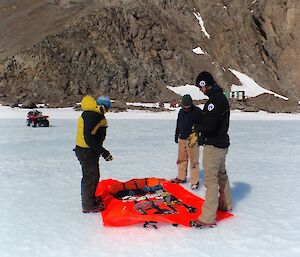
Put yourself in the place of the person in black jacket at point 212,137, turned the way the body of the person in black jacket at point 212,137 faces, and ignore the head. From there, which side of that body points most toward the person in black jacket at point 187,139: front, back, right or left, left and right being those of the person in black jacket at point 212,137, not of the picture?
right

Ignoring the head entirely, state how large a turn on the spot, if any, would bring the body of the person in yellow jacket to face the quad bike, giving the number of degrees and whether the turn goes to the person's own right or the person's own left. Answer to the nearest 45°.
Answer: approximately 90° to the person's own left

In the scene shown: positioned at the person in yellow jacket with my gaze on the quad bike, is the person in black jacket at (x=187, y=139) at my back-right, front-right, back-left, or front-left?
front-right

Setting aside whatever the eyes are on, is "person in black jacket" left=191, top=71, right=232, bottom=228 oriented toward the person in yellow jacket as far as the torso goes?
yes

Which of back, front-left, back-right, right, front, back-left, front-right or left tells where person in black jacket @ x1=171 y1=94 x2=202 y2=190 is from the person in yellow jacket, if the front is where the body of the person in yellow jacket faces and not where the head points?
front-left

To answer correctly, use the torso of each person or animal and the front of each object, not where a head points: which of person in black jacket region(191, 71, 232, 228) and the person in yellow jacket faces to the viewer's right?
the person in yellow jacket

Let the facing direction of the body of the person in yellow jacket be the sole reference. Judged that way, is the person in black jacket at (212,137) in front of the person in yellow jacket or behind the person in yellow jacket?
in front

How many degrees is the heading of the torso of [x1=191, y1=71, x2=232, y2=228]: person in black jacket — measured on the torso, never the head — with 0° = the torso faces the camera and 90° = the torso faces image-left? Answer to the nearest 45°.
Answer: approximately 90°

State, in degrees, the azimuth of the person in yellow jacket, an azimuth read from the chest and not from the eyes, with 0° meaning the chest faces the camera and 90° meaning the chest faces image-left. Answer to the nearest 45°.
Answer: approximately 270°

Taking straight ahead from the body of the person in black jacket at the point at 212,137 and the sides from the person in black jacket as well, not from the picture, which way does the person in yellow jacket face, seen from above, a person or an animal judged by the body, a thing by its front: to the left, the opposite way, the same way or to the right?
the opposite way

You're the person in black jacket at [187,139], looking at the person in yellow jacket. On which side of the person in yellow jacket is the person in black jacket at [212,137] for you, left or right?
left

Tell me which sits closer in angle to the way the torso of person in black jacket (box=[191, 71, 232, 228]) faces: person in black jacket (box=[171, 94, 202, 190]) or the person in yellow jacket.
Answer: the person in yellow jacket

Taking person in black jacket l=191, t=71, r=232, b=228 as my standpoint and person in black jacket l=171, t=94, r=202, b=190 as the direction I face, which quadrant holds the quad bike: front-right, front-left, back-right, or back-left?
front-left
